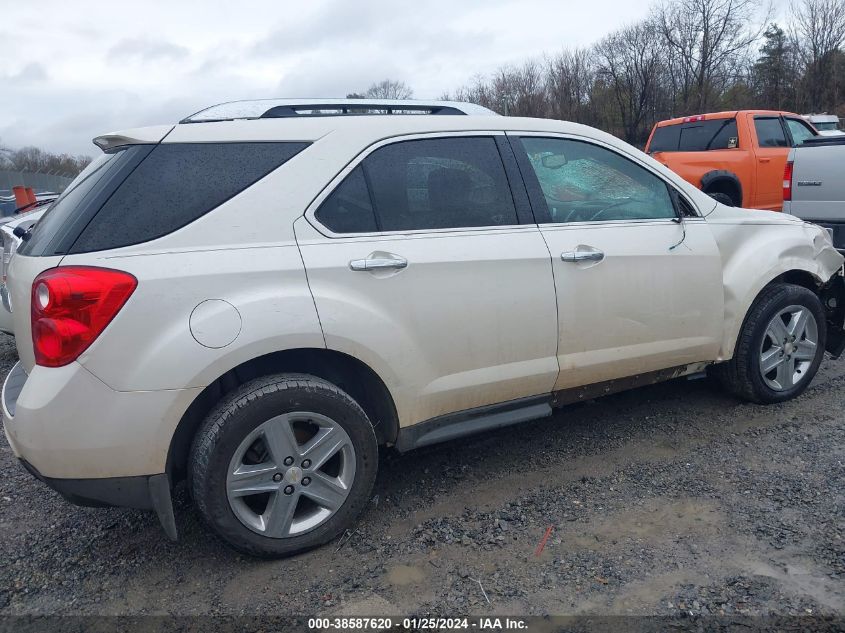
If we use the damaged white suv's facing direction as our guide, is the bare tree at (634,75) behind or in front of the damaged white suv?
in front

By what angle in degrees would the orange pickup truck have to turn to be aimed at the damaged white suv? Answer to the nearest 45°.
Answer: approximately 135° to its right

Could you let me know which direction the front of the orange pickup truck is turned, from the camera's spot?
facing away from the viewer and to the right of the viewer

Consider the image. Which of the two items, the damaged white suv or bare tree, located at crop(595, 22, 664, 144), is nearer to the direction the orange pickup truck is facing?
the bare tree

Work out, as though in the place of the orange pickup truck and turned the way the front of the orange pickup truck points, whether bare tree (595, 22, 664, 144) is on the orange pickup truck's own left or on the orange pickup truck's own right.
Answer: on the orange pickup truck's own left

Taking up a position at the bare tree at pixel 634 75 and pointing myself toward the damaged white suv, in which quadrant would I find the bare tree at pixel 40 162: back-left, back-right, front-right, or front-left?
front-right

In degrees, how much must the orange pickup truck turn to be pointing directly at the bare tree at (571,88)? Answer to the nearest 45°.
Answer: approximately 45° to its left

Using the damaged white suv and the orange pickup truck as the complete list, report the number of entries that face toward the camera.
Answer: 0

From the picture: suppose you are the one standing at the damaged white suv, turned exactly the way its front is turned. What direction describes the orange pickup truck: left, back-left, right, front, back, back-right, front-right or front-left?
front

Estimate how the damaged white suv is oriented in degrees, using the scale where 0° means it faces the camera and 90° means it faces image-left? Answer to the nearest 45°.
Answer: approximately 225°

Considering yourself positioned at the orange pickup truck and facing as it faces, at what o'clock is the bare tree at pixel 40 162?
The bare tree is roughly at 8 o'clock from the orange pickup truck.
